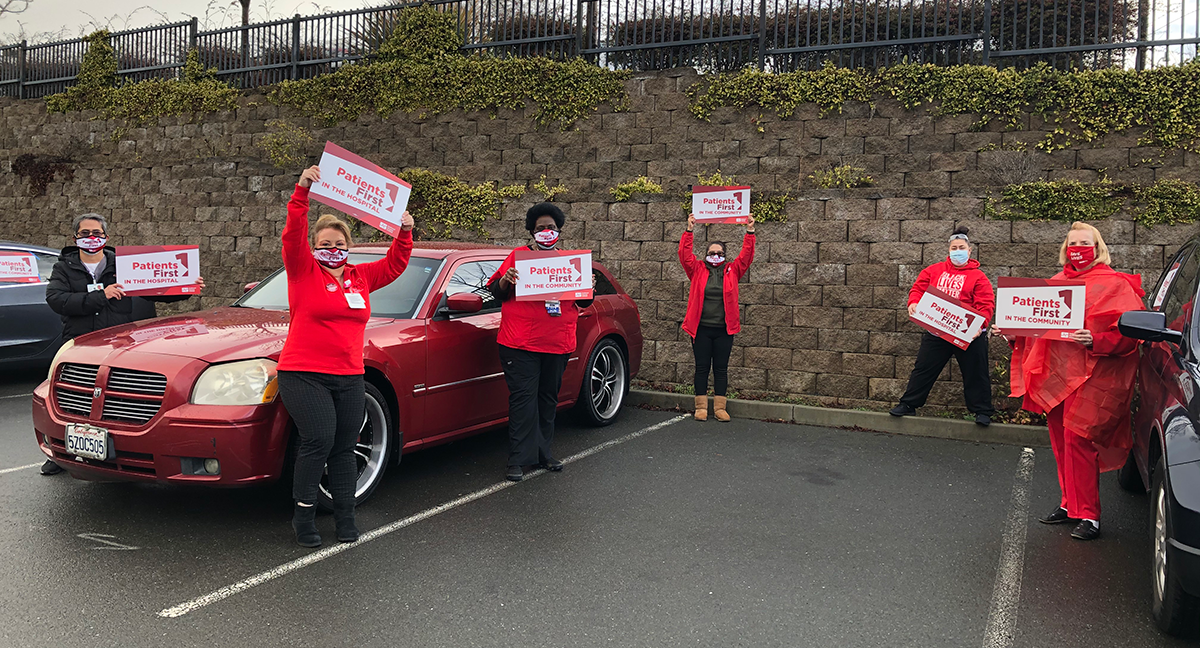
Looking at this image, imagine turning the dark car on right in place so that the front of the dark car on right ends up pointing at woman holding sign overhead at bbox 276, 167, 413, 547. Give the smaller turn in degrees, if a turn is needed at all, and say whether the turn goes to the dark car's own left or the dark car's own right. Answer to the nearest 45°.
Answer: approximately 90° to the dark car's own right

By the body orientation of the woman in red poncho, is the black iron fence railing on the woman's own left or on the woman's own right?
on the woman's own right

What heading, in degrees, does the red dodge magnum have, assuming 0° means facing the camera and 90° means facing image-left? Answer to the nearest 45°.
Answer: approximately 45°

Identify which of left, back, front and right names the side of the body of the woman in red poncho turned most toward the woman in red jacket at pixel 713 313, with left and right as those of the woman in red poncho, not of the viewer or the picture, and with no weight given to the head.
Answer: right

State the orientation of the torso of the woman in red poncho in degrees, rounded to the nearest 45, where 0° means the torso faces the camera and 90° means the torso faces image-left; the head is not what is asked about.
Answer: approximately 45°

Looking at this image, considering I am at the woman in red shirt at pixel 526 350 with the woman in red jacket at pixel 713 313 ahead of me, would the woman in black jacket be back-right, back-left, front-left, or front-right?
back-left

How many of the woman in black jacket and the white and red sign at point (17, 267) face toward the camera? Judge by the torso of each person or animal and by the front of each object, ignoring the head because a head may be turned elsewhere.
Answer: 2

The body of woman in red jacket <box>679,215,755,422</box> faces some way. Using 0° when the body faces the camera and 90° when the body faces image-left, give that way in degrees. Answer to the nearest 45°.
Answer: approximately 0°

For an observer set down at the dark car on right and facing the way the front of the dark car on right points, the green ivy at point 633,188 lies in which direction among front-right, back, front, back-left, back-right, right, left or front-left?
back-right
